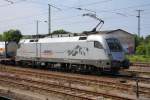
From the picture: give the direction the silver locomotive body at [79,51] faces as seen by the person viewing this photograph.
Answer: facing the viewer and to the right of the viewer
